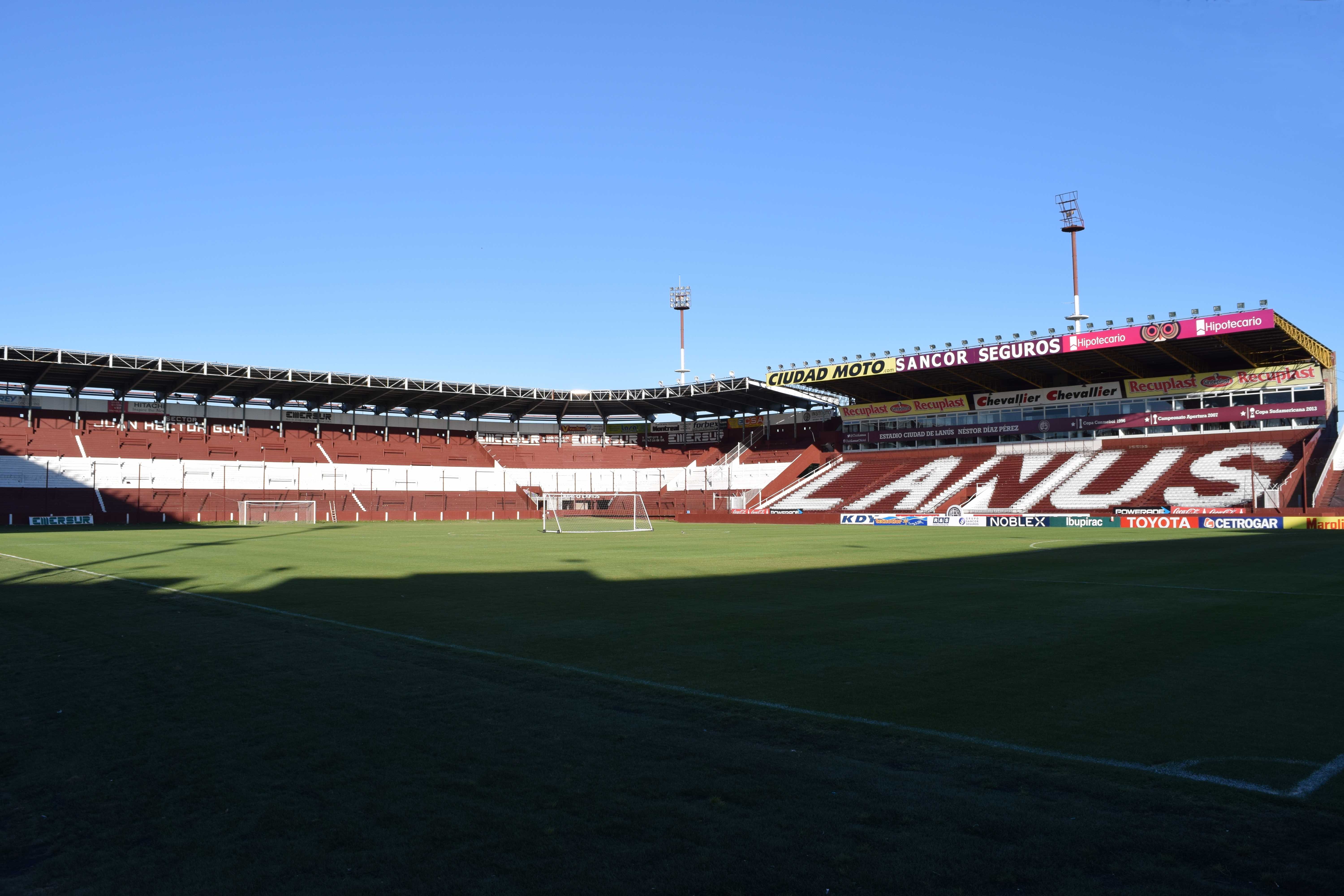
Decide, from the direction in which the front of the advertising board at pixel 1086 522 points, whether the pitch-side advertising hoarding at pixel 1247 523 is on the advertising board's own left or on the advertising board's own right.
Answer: on the advertising board's own left
